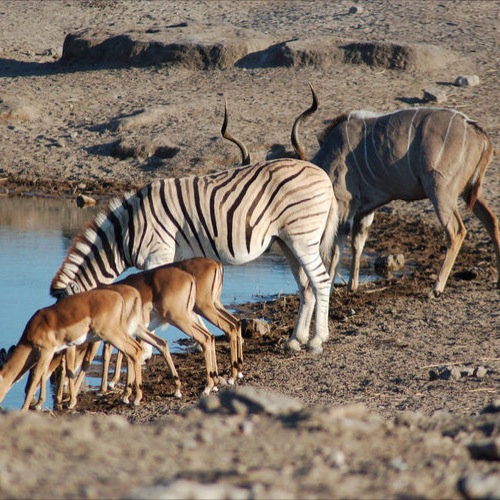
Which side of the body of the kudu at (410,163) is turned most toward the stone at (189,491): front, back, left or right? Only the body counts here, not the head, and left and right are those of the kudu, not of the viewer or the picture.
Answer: left

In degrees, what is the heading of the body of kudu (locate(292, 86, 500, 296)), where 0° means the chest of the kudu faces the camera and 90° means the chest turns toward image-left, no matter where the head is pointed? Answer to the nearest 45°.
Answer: approximately 90°

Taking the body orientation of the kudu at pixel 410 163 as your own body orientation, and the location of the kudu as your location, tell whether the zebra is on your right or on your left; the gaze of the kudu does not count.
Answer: on your left

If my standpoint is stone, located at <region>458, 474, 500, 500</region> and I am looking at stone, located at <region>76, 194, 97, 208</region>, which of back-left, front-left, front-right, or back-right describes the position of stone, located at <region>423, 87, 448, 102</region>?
front-right

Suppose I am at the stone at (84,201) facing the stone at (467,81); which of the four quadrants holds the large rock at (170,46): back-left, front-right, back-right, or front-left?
front-left

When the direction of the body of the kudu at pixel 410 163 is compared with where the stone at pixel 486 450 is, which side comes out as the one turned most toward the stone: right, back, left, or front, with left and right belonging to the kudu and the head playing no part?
left

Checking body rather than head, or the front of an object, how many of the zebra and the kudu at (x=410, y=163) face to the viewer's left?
2

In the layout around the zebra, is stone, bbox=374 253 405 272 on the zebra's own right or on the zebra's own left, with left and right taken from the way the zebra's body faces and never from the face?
on the zebra's own right

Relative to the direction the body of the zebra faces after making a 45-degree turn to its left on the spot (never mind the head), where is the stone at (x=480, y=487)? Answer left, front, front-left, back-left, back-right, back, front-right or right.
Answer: front-left

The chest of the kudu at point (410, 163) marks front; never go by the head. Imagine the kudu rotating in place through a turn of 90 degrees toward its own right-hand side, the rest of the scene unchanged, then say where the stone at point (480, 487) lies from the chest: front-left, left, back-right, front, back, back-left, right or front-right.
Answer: back

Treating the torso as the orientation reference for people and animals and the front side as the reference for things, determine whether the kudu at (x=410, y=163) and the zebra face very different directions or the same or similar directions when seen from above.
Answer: same or similar directions

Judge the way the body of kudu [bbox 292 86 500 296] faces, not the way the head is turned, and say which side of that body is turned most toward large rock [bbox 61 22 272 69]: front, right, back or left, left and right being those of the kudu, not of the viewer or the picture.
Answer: right

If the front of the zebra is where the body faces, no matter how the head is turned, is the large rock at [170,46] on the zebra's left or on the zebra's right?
on the zebra's right

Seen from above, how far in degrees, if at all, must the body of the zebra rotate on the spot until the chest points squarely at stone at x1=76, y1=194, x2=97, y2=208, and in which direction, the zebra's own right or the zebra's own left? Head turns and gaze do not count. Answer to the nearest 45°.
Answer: approximately 90° to the zebra's own right

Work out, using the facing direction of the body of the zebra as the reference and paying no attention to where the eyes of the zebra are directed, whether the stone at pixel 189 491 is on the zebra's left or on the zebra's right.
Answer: on the zebra's left

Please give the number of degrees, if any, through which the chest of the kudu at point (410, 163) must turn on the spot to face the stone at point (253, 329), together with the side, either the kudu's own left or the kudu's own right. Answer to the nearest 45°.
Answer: approximately 45° to the kudu's own left

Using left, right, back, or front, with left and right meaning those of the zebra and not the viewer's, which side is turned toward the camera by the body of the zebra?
left

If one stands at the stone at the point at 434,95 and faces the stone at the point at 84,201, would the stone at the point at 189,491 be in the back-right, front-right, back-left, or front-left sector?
front-left
